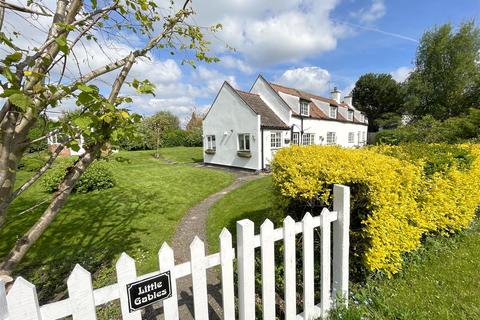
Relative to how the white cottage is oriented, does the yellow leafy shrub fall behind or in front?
in front

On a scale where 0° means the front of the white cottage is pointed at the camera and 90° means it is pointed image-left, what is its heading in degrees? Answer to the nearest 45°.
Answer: approximately 315°

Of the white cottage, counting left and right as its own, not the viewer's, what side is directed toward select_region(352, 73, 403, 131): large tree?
left

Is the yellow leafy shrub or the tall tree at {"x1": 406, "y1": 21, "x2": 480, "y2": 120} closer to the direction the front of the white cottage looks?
the yellow leafy shrub

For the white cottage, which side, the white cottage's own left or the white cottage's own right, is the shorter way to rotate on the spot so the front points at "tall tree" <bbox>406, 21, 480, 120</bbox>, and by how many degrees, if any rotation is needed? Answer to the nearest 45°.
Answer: approximately 90° to the white cottage's own left

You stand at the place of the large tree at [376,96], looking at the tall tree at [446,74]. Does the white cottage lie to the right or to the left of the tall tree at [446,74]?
right
